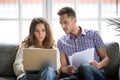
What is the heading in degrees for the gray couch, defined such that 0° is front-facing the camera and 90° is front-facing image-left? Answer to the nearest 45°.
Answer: approximately 0°
